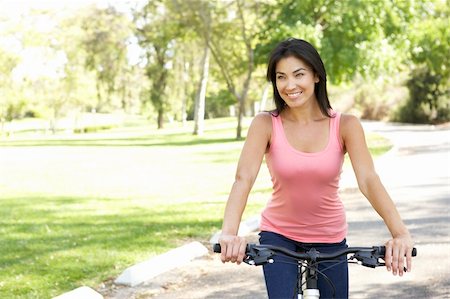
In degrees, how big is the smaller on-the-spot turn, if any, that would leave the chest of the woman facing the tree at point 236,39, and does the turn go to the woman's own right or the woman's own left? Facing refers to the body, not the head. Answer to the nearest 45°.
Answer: approximately 180°

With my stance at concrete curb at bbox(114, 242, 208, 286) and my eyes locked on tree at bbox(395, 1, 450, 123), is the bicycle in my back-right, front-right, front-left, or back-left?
back-right

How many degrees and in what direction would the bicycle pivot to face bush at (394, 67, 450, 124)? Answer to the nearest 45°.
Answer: approximately 180°

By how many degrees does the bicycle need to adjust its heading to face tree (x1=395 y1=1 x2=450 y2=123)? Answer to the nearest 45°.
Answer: approximately 180°

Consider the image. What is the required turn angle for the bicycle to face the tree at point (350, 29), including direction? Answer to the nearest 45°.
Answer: approximately 180°

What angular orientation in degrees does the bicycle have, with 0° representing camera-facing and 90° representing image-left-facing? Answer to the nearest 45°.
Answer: approximately 0°

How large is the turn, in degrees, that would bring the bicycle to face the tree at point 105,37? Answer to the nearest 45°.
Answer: approximately 180°

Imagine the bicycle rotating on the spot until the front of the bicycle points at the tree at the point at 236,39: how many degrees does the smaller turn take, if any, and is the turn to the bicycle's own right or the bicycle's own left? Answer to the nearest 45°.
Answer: approximately 180°

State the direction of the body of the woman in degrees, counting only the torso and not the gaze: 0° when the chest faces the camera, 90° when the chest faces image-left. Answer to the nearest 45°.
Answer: approximately 0°

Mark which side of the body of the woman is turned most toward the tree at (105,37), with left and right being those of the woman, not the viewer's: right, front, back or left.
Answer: back

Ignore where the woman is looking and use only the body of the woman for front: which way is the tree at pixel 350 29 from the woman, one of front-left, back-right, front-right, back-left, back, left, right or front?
back
